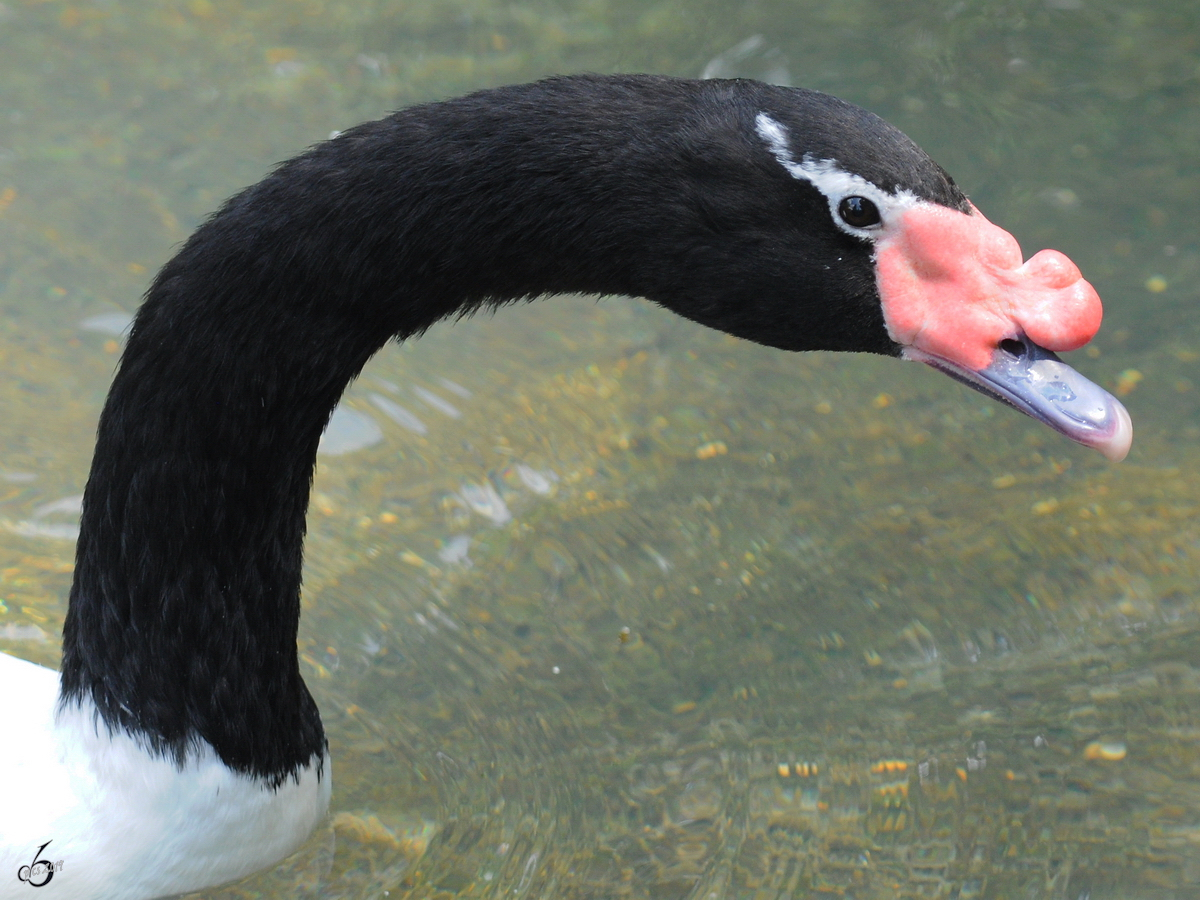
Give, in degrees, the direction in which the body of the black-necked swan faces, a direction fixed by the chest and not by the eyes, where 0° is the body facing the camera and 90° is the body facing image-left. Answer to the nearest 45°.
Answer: approximately 270°
